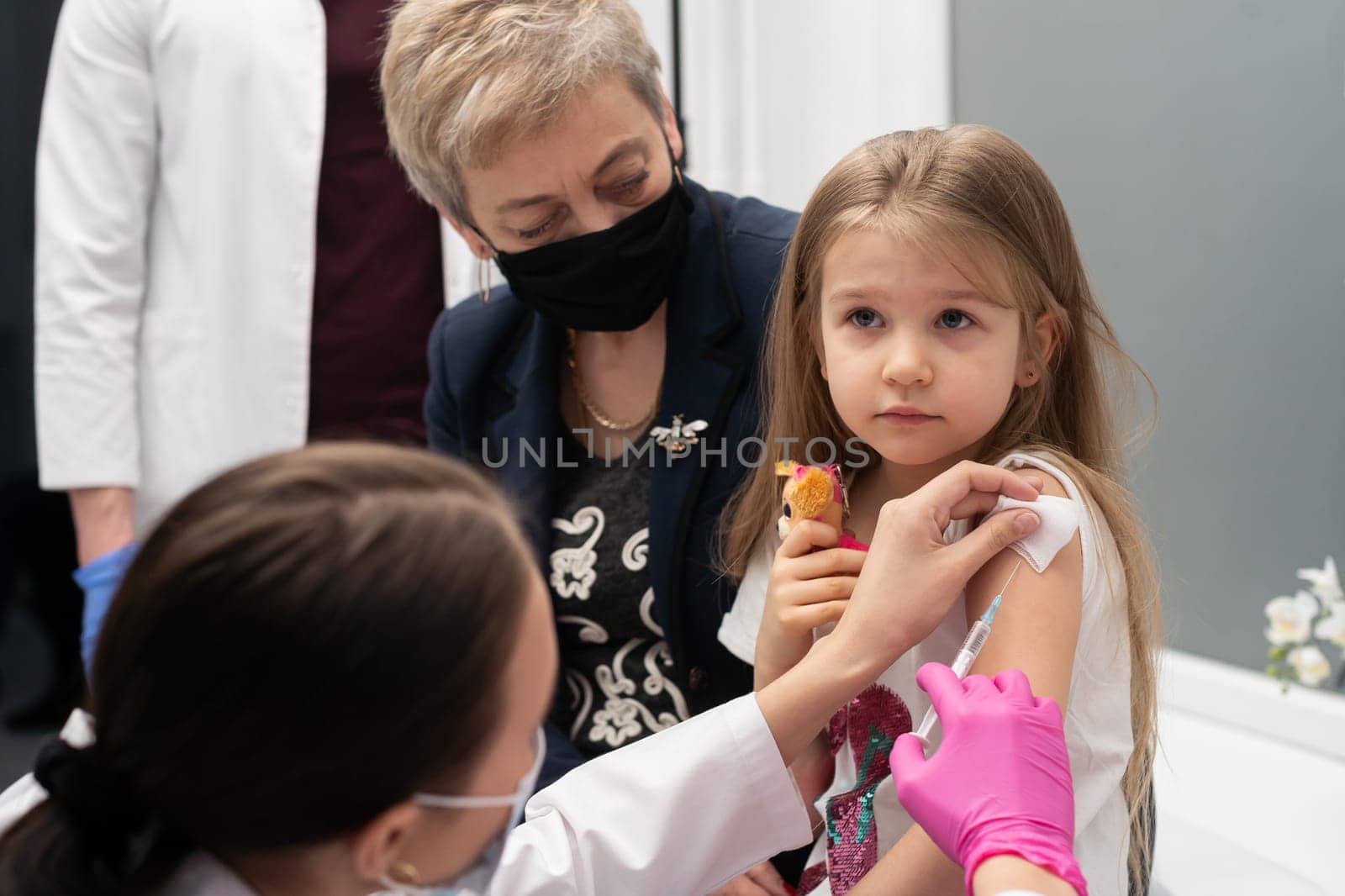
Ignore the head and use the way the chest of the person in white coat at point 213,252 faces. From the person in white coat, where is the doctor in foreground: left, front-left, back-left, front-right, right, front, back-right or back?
front-right

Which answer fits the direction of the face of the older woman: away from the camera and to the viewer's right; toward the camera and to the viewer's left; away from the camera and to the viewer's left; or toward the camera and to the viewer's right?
toward the camera and to the viewer's right

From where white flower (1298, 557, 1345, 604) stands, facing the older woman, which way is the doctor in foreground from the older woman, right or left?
left

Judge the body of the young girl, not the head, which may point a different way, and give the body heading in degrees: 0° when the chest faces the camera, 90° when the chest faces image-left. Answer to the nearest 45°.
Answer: approximately 45°

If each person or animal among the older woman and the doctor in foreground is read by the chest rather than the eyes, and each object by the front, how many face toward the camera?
1

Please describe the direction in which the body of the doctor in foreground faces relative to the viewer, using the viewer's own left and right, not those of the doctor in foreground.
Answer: facing away from the viewer and to the right of the viewer

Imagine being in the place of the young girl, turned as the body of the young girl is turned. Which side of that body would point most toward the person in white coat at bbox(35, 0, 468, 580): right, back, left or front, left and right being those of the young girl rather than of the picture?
right
